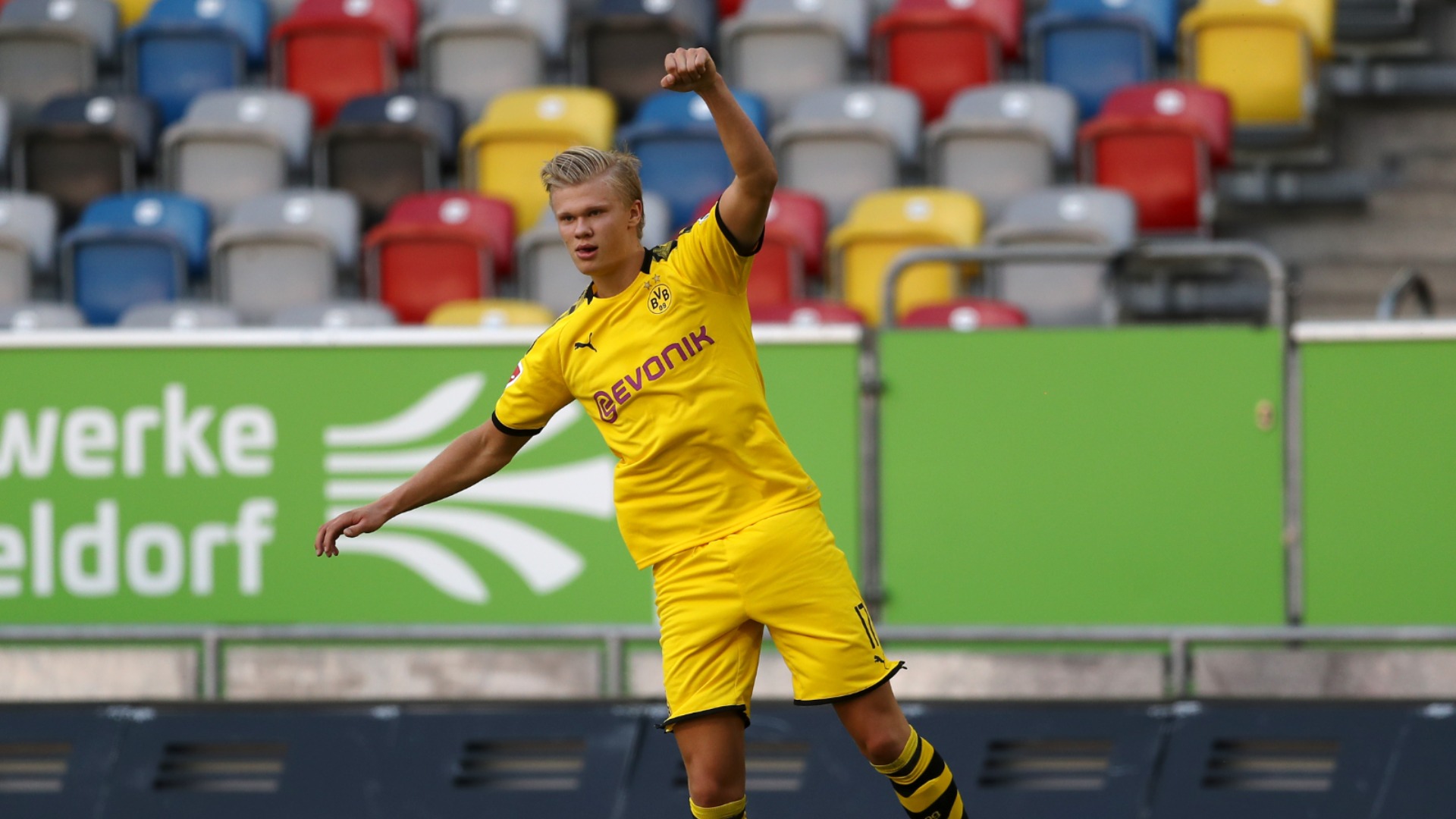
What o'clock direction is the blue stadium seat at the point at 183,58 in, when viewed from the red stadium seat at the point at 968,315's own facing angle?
The blue stadium seat is roughly at 4 o'clock from the red stadium seat.

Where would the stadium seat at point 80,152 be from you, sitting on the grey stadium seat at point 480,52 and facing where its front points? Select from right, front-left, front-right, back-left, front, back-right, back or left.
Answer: right

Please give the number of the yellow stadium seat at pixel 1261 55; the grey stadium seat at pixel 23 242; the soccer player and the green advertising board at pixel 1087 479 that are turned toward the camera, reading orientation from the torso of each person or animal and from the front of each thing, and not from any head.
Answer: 4

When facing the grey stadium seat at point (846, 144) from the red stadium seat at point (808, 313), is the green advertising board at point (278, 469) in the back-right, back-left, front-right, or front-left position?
back-left

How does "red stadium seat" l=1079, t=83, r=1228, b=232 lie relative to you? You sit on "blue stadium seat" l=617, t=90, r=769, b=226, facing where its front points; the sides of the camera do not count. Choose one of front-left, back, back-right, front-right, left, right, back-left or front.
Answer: left

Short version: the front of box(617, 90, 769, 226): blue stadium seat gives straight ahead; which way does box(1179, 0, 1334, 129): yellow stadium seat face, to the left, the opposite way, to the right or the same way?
the same way

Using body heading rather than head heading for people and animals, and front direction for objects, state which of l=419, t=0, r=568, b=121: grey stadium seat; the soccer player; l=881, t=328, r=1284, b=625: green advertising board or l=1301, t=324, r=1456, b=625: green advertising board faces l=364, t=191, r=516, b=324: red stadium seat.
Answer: the grey stadium seat

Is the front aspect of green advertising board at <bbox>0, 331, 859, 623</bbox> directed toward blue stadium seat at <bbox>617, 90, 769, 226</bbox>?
no

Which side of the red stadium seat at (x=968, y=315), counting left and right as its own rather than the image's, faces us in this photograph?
front

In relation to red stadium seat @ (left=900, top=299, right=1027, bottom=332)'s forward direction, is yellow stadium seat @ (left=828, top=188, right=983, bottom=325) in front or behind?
behind

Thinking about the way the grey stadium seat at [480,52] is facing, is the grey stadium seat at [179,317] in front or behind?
in front

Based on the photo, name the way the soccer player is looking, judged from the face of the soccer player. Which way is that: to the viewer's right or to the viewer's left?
to the viewer's left

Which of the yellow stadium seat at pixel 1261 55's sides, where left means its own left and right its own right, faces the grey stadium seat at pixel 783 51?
right

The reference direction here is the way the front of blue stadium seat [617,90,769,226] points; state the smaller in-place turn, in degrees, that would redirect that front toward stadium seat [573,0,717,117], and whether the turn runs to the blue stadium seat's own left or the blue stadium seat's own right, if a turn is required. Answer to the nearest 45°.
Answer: approximately 180°

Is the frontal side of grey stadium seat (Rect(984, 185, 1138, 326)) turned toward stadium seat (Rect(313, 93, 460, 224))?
no

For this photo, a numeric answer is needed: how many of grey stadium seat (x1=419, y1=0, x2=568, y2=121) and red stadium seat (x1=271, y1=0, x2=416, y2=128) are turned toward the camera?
2

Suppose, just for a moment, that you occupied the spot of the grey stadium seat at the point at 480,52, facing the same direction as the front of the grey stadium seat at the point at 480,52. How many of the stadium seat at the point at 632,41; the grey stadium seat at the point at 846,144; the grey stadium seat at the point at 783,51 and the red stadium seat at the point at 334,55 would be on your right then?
1

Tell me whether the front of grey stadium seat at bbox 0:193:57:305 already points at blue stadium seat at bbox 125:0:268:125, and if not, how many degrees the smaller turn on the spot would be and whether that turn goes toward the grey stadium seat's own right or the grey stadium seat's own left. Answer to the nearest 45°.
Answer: approximately 135° to the grey stadium seat's own left

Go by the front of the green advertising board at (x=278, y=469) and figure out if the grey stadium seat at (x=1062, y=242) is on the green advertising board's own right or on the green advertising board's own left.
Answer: on the green advertising board's own left

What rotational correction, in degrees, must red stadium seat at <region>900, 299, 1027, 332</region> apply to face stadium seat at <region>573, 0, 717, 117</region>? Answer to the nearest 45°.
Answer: approximately 135° to its right

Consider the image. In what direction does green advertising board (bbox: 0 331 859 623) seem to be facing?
toward the camera
